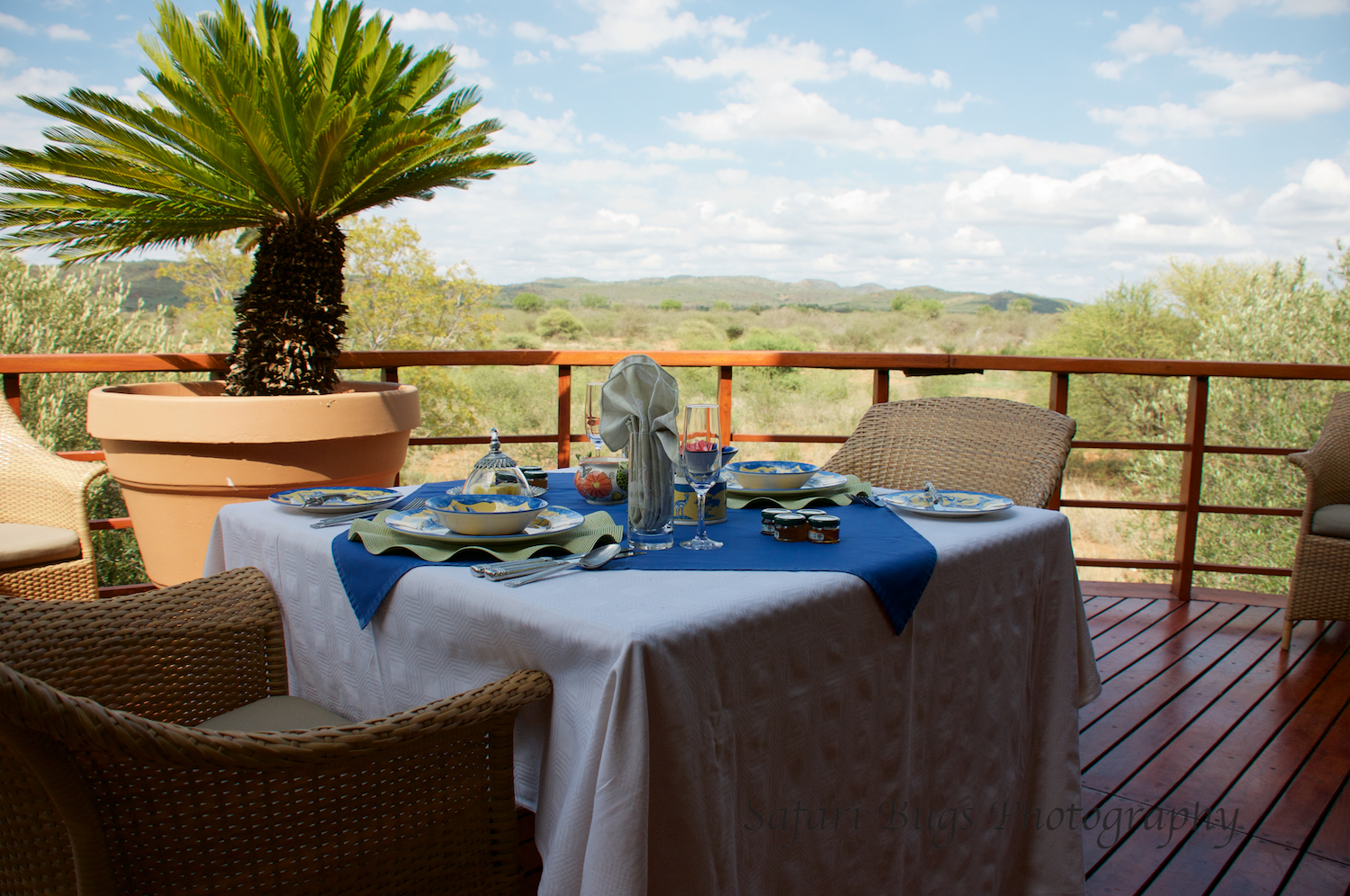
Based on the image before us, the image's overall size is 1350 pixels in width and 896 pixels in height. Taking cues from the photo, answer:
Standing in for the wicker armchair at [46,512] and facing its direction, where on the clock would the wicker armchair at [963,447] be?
the wicker armchair at [963,447] is roughly at 12 o'clock from the wicker armchair at [46,512].

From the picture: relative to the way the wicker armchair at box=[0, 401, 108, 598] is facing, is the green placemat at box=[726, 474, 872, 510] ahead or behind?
ahead

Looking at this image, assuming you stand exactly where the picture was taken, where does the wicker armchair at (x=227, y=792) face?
facing away from the viewer and to the right of the viewer

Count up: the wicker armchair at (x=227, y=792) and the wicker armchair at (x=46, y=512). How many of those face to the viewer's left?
0

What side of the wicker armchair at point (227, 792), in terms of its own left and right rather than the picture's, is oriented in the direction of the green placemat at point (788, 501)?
front

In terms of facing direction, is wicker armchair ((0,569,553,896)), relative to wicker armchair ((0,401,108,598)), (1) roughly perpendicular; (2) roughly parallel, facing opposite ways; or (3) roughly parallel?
roughly perpendicular

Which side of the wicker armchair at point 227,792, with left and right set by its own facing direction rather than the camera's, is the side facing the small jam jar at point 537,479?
front

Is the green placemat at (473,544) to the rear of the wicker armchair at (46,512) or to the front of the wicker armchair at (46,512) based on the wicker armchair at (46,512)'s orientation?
to the front

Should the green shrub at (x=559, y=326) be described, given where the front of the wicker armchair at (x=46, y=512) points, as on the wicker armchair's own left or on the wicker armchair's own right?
on the wicker armchair's own left

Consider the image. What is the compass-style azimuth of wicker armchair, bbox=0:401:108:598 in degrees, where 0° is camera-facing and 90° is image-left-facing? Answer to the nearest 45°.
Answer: approximately 315°

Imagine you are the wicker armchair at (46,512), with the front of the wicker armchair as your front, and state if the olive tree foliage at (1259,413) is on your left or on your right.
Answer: on your left

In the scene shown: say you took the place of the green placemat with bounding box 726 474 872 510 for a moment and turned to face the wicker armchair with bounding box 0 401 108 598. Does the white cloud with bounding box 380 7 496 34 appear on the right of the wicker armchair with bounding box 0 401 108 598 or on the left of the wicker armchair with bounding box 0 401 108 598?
right

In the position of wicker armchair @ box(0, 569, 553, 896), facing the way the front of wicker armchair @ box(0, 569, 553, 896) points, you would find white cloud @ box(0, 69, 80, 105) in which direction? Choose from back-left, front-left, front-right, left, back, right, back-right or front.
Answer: front-left
